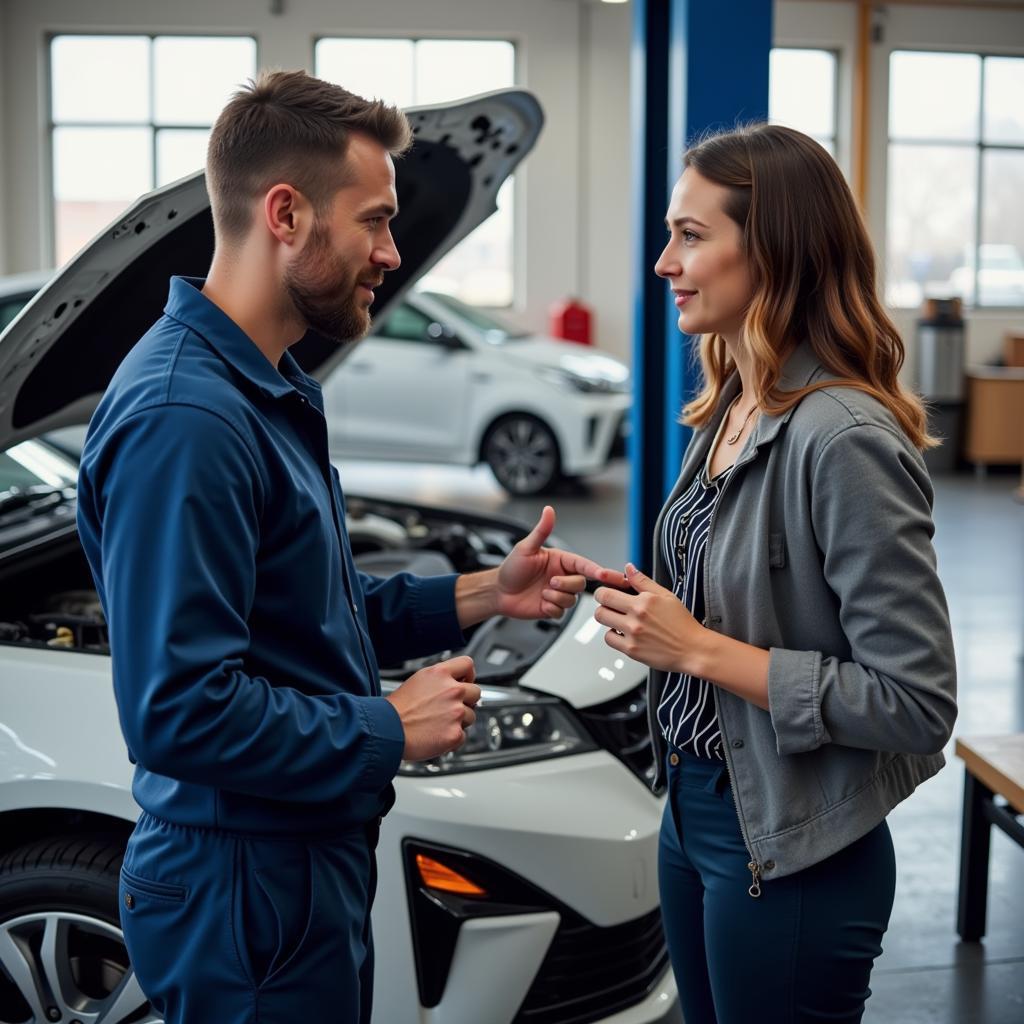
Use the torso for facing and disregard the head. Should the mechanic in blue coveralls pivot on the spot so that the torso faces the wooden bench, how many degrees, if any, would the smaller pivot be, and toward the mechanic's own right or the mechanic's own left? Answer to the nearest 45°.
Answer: approximately 45° to the mechanic's own left

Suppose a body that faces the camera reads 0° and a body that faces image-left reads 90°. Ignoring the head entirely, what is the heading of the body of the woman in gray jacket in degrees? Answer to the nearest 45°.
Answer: approximately 90°

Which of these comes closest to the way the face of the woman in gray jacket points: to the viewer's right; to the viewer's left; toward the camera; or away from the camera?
to the viewer's left

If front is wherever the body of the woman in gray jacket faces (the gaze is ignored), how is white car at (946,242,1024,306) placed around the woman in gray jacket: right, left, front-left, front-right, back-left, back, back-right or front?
right

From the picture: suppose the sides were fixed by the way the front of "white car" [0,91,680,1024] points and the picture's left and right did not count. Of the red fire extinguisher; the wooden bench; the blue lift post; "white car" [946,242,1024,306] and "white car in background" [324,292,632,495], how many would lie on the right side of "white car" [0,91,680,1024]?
0

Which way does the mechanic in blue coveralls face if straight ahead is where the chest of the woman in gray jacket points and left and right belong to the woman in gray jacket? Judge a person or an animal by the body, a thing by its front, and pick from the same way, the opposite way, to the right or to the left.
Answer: the opposite way

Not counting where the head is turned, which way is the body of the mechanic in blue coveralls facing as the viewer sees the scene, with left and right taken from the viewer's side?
facing to the right of the viewer

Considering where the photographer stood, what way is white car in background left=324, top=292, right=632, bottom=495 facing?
facing the viewer and to the right of the viewer

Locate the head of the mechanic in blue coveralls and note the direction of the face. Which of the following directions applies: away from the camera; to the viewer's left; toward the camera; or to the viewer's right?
to the viewer's right

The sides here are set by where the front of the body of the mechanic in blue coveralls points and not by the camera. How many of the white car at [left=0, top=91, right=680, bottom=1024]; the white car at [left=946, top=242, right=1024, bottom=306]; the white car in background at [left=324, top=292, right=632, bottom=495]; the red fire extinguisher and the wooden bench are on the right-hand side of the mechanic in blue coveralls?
0

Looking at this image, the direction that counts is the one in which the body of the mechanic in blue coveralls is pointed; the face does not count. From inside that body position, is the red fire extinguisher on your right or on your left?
on your left

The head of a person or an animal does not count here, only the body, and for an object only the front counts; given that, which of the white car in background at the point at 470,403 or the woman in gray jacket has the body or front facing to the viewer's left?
the woman in gray jacket

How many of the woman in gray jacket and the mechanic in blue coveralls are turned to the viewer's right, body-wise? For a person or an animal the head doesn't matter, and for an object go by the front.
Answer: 1

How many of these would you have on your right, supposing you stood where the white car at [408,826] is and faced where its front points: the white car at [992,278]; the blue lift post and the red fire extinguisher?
0
